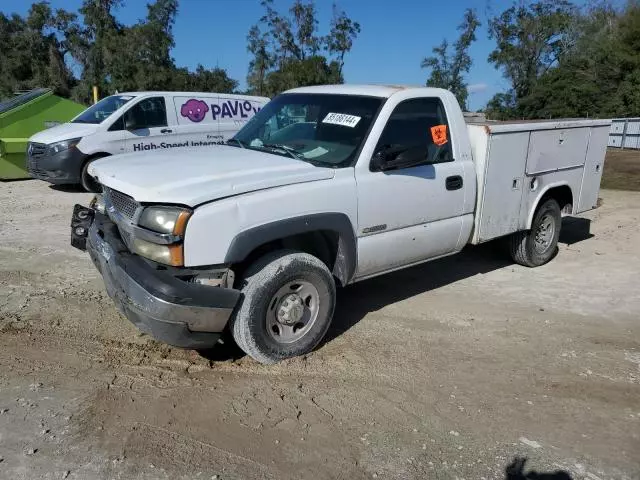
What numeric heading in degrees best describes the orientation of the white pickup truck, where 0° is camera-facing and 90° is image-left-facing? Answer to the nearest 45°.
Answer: approximately 45°

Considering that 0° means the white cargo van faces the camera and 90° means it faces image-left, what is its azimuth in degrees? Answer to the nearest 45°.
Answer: approximately 45°

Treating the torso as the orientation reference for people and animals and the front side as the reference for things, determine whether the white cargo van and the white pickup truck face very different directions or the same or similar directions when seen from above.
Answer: same or similar directions

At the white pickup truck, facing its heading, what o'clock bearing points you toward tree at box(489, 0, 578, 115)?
The tree is roughly at 5 o'clock from the white pickup truck.

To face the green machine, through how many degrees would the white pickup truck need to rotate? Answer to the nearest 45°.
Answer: approximately 90° to its right

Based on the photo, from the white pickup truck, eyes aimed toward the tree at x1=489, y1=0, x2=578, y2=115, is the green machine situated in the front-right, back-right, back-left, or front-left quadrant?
front-left

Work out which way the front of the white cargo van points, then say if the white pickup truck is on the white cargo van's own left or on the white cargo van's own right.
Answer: on the white cargo van's own left

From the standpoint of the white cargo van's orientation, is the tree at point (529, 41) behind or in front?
behind

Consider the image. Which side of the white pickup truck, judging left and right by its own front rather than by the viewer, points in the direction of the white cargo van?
right

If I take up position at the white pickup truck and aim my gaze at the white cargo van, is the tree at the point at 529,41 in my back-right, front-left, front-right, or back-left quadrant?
front-right

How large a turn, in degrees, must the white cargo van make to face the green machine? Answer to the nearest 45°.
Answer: approximately 90° to its right

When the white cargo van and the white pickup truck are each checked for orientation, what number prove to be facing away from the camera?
0
